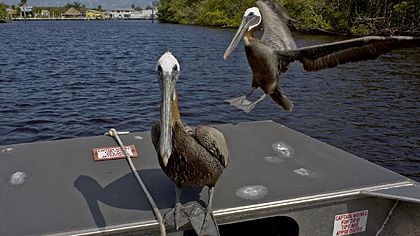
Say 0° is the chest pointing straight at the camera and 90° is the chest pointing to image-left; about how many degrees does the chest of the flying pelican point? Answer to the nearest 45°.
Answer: approximately 45°

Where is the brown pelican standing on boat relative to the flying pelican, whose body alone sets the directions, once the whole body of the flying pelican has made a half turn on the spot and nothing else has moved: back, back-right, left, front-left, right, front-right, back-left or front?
back-right
